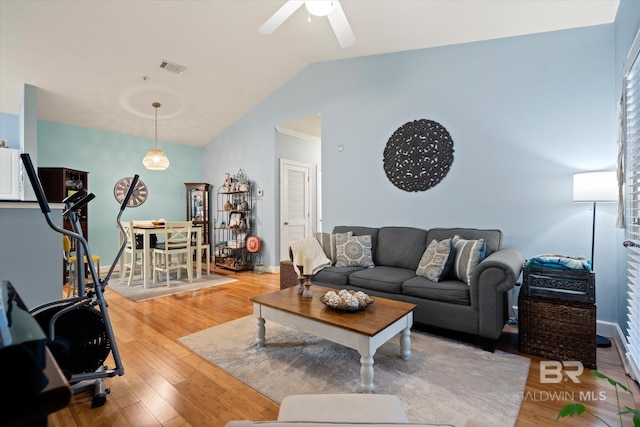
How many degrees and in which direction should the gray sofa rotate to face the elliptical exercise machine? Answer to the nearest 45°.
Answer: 0° — it already faces it

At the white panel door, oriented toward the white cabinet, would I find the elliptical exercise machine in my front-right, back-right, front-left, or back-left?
front-left

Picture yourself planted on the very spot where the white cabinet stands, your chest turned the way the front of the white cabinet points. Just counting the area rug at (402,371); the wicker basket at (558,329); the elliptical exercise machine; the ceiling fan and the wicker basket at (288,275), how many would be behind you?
0

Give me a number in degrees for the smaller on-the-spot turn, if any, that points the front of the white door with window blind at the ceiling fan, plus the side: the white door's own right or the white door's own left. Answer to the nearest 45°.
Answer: approximately 45° to the white door's own left

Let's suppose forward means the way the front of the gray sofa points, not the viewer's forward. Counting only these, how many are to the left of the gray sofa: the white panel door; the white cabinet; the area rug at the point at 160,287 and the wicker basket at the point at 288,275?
0

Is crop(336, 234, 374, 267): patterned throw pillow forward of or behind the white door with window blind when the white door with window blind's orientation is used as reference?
forward

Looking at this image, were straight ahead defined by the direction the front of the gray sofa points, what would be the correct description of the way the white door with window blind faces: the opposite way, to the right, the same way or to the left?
to the right

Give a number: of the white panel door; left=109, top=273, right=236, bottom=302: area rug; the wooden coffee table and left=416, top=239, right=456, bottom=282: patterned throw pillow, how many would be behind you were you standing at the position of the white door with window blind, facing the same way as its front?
0

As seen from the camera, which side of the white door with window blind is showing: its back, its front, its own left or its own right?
left

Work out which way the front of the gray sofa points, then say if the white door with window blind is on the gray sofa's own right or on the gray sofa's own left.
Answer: on the gray sofa's own left

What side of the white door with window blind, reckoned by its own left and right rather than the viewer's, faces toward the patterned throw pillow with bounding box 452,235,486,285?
front

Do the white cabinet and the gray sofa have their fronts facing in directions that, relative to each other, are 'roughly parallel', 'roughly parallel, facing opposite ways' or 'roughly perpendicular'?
roughly perpendicular

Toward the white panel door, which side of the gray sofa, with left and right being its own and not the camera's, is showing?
right
